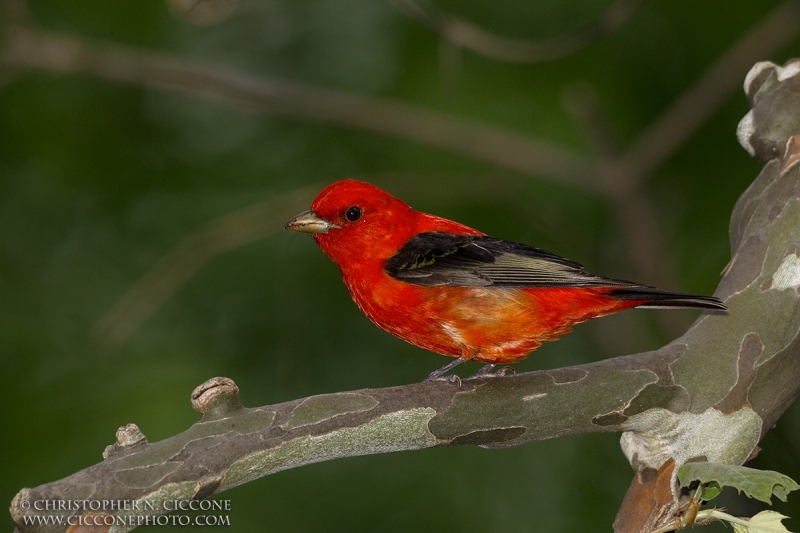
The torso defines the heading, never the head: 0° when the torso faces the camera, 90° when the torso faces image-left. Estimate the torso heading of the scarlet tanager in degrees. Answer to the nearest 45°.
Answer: approximately 90°
